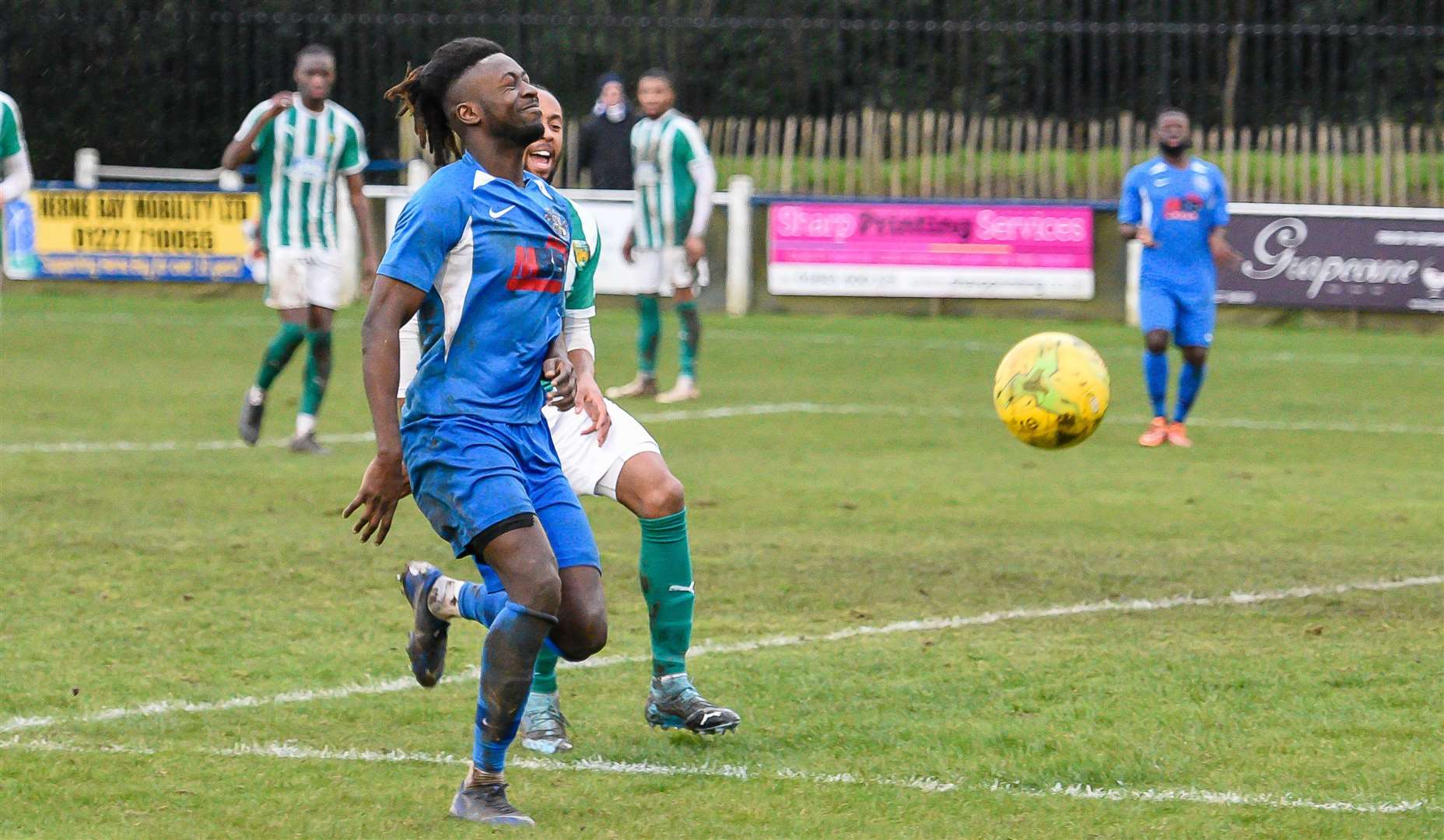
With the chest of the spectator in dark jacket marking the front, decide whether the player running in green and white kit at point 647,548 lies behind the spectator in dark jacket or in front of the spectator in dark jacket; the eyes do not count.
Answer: in front

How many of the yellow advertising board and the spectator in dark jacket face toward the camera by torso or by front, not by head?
2

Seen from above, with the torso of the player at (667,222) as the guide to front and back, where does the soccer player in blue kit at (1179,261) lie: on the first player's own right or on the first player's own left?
on the first player's own left

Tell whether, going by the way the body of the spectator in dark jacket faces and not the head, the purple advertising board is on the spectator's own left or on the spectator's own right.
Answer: on the spectator's own left

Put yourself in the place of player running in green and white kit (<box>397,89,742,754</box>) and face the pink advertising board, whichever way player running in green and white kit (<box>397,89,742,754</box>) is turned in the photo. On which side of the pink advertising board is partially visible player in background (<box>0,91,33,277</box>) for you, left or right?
left
